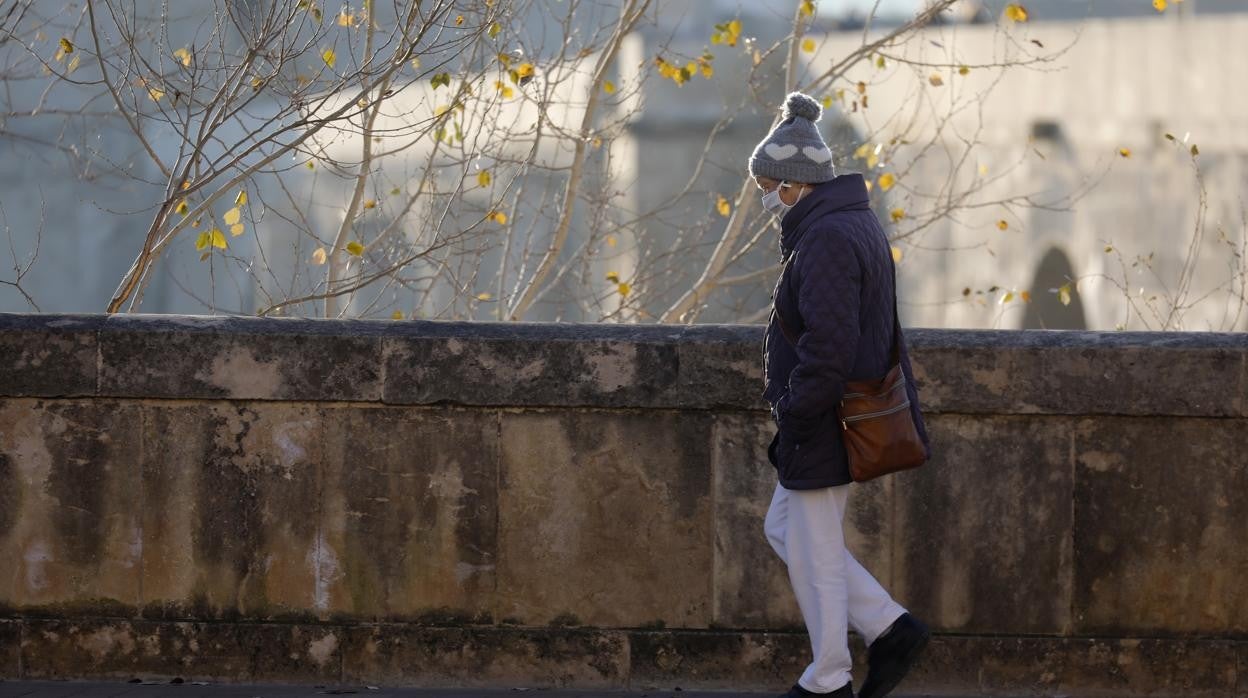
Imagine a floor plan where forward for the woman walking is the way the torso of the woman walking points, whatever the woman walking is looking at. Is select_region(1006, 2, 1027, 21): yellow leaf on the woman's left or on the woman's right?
on the woman's right

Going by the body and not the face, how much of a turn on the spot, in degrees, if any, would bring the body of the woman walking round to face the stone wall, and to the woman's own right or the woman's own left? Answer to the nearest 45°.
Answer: approximately 45° to the woman's own right

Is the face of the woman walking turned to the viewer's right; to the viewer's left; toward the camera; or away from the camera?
to the viewer's left

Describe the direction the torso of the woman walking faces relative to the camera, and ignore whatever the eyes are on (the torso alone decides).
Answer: to the viewer's left
